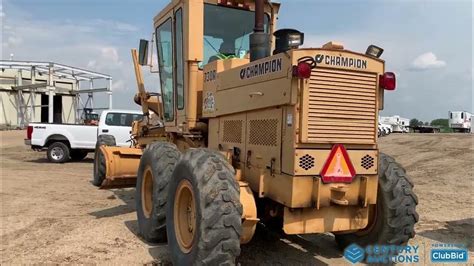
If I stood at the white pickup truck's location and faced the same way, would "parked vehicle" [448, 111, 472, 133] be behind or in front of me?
in front

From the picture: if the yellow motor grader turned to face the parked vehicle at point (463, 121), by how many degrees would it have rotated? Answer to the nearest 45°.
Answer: approximately 90° to its right

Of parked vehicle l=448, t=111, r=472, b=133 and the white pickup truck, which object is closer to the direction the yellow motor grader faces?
the white pickup truck

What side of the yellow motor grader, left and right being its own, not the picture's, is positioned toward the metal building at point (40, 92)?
front

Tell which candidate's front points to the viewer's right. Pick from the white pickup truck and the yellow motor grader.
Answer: the white pickup truck

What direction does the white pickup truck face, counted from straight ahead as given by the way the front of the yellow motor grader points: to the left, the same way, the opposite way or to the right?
to the right

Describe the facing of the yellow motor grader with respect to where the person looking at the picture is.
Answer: facing away from the viewer and to the left of the viewer

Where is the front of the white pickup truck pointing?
to the viewer's right

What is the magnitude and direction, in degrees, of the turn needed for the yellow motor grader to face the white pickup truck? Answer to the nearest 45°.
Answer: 0° — it already faces it

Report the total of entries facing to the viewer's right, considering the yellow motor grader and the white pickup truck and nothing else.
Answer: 1

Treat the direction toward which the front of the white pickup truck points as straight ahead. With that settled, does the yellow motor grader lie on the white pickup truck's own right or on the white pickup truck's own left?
on the white pickup truck's own right
